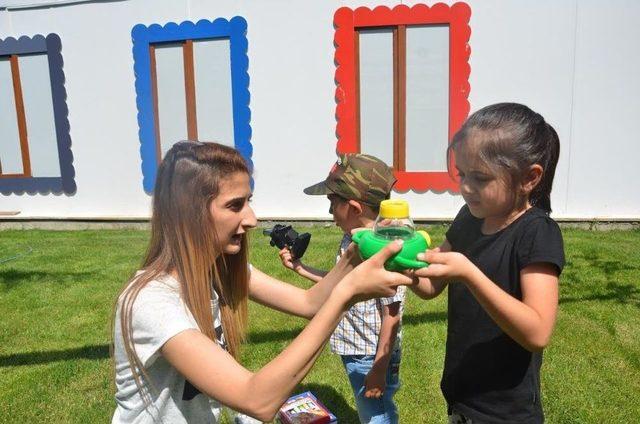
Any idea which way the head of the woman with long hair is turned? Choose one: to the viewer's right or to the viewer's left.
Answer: to the viewer's right

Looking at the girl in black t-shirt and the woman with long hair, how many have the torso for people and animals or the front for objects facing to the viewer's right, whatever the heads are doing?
1

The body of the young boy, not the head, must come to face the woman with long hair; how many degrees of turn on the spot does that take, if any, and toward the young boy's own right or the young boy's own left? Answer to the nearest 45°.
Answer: approximately 45° to the young boy's own left

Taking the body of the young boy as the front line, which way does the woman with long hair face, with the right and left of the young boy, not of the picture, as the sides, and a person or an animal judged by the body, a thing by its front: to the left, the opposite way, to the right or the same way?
the opposite way

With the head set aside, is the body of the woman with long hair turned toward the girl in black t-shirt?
yes

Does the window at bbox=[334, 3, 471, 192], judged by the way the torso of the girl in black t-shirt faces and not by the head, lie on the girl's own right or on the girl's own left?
on the girl's own right

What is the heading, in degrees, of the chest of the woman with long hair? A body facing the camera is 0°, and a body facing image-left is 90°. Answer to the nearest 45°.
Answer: approximately 270°

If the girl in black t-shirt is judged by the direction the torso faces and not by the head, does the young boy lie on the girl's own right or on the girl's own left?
on the girl's own right

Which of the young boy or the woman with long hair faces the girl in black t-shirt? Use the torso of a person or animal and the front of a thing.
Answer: the woman with long hair

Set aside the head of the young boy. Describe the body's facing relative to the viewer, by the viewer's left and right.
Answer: facing to the left of the viewer

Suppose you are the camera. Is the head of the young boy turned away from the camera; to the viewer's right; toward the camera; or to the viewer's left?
to the viewer's left

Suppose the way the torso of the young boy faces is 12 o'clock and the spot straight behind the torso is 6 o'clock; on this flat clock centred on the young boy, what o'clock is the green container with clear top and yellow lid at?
The green container with clear top and yellow lid is roughly at 9 o'clock from the young boy.
